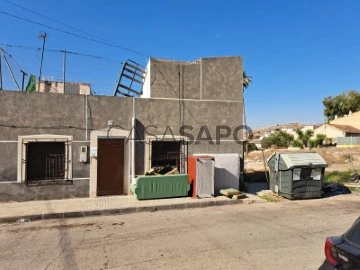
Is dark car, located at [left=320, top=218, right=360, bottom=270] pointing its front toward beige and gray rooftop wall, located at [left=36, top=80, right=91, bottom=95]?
no

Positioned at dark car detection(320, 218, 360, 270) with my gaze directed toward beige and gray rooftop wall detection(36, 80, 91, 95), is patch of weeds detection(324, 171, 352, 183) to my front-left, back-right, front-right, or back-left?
front-right
